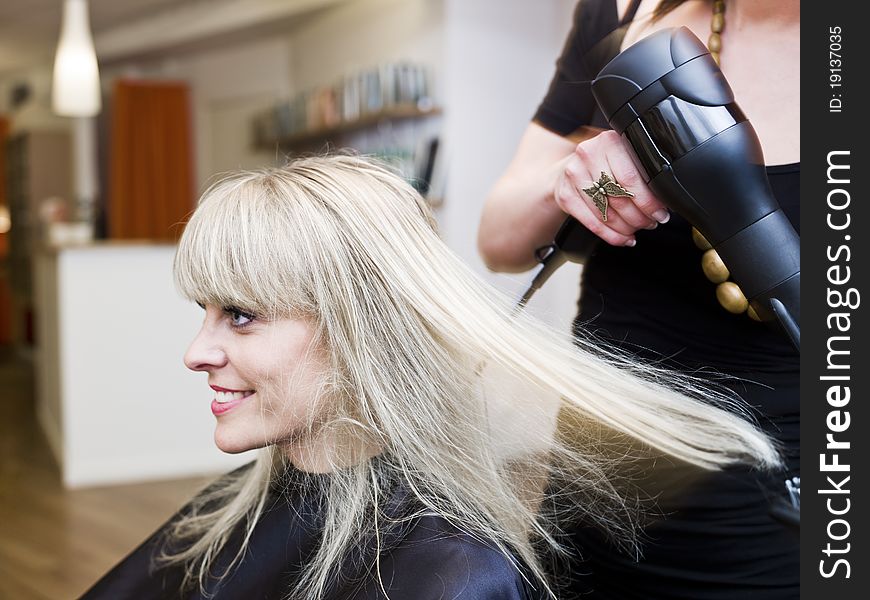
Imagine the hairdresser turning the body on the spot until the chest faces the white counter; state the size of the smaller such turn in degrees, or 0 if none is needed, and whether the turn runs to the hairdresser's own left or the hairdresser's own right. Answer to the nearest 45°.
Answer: approximately 135° to the hairdresser's own right

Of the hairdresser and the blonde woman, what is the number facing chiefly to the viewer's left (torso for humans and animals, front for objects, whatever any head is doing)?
1

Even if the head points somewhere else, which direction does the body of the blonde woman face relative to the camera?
to the viewer's left

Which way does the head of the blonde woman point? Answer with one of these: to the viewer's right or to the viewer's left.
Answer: to the viewer's left

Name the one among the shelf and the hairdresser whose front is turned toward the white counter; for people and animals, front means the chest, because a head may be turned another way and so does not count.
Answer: the shelf

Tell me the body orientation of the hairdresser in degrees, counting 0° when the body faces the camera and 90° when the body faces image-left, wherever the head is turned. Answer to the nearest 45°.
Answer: approximately 0°
